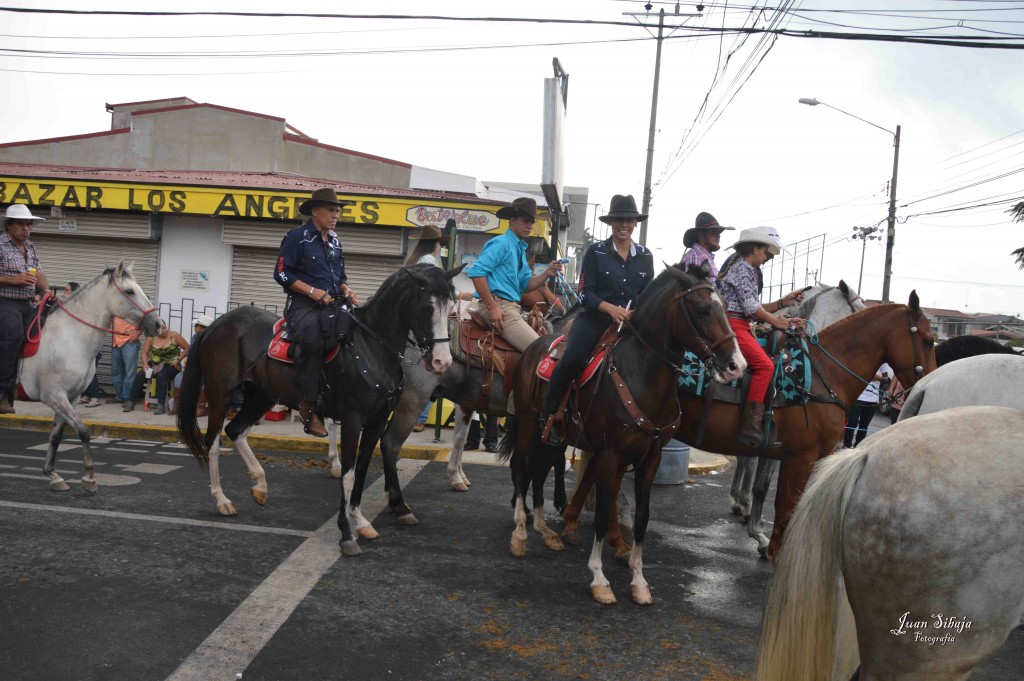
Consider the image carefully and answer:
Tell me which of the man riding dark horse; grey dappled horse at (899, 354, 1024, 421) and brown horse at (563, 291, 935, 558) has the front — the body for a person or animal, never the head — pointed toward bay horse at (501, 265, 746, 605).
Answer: the man riding dark horse

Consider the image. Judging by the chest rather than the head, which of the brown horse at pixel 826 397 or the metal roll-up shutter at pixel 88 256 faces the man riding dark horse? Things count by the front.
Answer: the metal roll-up shutter

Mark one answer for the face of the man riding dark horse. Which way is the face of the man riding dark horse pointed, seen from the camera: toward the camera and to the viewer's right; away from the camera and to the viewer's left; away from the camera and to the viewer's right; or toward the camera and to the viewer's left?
toward the camera and to the viewer's right

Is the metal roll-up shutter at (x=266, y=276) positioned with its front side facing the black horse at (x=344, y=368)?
yes

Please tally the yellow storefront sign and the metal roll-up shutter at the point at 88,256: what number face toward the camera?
2

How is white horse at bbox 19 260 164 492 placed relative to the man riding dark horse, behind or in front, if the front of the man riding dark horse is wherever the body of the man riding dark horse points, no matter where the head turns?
behind

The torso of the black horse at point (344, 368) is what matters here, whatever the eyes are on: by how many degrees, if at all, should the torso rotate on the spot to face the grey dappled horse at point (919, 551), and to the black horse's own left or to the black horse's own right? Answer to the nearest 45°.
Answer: approximately 45° to the black horse's own right

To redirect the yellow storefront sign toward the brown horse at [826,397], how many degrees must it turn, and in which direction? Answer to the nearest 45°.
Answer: approximately 45° to its left

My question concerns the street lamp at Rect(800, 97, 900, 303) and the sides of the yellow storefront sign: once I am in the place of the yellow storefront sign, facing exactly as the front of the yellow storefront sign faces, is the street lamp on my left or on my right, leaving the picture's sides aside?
on my left

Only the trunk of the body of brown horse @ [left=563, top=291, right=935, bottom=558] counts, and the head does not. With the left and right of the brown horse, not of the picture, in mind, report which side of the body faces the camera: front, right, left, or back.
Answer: right

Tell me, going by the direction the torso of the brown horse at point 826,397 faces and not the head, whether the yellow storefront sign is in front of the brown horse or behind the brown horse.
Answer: behind
